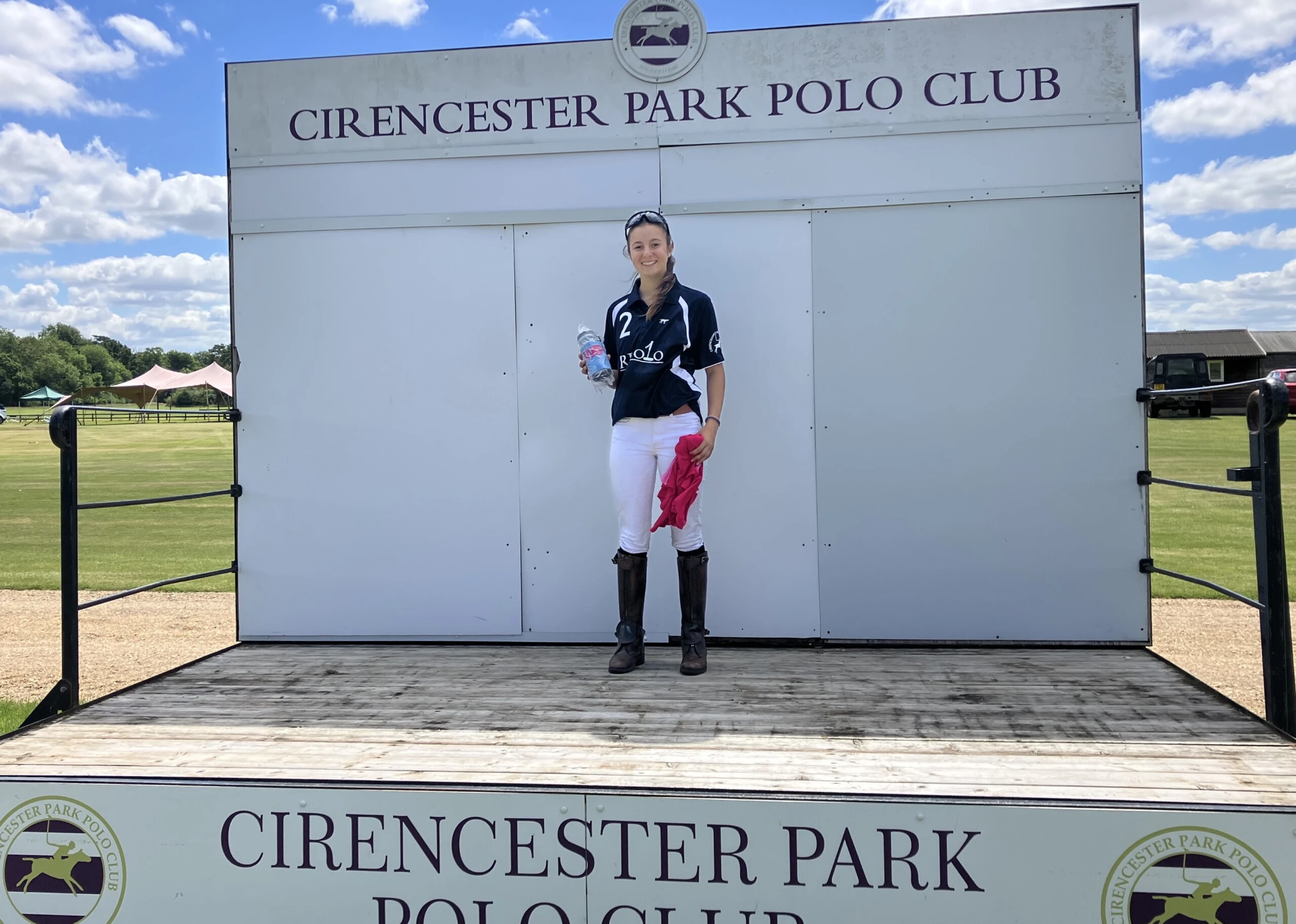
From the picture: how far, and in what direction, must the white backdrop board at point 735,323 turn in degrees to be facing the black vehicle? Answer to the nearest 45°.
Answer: approximately 135° to its left

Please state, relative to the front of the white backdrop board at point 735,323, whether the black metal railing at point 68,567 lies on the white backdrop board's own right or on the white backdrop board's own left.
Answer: on the white backdrop board's own right

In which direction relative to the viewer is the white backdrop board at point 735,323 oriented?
toward the camera

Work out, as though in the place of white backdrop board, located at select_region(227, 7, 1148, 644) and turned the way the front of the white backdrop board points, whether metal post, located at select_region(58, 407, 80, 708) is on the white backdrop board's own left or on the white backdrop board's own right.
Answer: on the white backdrop board's own right

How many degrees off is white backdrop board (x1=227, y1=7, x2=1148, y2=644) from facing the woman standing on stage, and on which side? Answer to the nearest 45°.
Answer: approximately 45° to its right

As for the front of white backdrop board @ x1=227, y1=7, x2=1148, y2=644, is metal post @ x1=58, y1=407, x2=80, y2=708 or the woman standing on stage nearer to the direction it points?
the woman standing on stage
